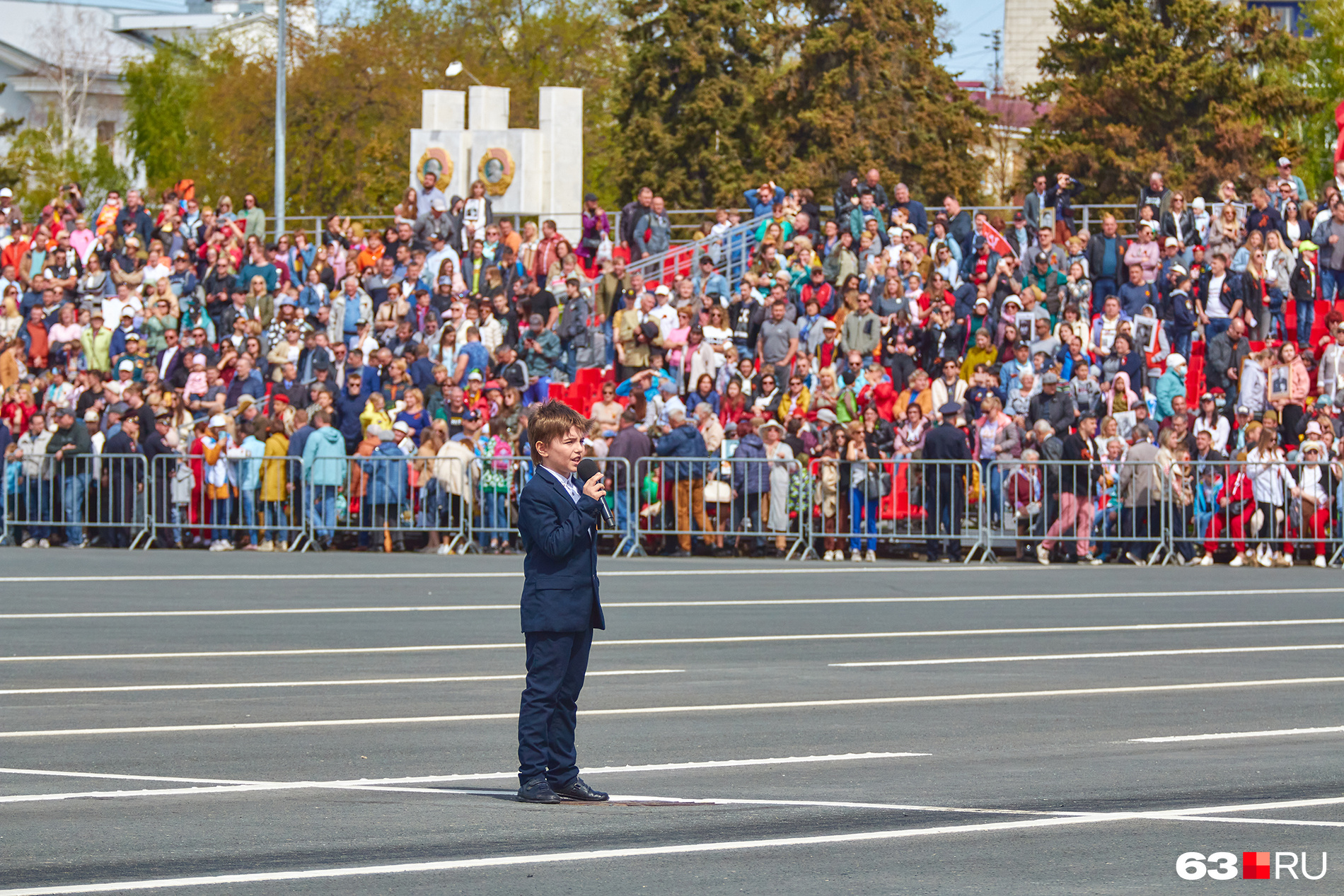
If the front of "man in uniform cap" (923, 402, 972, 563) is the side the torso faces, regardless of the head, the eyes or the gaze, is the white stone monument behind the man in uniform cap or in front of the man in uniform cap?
in front

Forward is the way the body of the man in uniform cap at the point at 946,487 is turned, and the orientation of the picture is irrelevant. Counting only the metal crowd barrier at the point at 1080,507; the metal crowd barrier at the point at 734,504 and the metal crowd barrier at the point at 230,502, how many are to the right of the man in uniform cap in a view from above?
1

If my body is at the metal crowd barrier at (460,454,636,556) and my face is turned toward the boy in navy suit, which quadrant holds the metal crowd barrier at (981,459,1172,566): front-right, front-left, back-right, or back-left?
front-left

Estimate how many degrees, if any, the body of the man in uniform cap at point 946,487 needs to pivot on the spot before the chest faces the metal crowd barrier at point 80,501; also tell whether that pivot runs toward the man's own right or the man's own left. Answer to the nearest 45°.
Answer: approximately 90° to the man's own left

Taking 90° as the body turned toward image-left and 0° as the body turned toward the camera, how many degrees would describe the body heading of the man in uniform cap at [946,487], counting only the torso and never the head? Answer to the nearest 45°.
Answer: approximately 180°

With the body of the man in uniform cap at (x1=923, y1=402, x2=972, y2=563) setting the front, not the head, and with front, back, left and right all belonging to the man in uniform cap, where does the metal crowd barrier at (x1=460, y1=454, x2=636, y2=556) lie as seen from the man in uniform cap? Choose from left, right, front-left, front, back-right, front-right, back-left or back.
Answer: left

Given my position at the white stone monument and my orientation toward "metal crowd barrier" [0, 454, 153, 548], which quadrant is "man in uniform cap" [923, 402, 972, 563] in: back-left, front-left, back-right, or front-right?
front-left

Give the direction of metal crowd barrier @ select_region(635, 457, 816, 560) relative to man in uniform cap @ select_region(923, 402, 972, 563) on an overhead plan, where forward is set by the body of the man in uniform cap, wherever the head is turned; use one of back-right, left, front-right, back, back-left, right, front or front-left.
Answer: left

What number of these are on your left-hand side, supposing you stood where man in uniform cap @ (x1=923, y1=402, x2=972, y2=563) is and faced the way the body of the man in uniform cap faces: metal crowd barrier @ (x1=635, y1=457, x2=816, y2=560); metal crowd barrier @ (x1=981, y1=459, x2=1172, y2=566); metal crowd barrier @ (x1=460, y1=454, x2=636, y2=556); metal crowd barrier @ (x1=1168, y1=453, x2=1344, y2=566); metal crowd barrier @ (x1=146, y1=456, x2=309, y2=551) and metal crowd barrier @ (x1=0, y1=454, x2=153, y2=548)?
4
